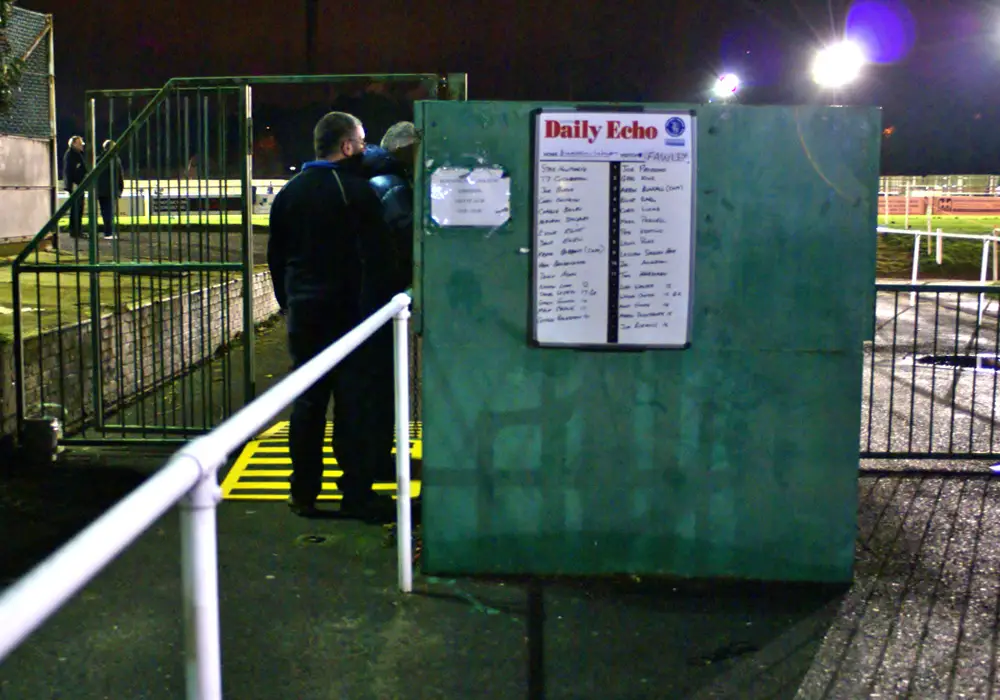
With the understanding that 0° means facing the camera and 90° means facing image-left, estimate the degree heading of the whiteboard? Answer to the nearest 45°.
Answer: approximately 0°

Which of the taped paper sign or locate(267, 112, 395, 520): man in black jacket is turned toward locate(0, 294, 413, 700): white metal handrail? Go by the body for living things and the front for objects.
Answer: the taped paper sign

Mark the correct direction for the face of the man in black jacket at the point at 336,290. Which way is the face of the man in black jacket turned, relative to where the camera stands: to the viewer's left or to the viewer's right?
to the viewer's right

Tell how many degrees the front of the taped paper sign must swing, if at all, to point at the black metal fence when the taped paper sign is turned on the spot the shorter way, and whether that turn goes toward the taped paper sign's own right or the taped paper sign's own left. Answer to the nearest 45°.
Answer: approximately 135° to the taped paper sign's own left

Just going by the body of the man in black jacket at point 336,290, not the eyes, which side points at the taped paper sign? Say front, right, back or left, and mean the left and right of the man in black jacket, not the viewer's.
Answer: right

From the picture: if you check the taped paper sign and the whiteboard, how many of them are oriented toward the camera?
2

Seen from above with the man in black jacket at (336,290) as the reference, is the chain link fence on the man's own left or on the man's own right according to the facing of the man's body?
on the man's own left

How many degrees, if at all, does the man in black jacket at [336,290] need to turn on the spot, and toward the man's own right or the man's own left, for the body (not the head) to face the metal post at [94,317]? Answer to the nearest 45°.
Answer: approximately 90° to the man's own left

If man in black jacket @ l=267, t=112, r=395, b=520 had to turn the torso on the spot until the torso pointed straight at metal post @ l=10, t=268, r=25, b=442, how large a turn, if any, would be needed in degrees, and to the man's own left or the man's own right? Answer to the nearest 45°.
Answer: approximately 90° to the man's own left

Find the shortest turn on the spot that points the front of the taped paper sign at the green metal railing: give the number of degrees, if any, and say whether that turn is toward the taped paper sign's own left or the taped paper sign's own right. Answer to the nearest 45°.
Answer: approximately 135° to the taped paper sign's own right

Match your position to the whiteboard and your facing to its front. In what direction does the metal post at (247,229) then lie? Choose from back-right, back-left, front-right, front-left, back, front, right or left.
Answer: back-right

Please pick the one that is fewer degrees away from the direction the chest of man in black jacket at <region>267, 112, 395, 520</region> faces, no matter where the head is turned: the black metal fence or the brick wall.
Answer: the black metal fence

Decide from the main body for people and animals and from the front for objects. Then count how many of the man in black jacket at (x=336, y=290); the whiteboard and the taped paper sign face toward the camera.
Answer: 2

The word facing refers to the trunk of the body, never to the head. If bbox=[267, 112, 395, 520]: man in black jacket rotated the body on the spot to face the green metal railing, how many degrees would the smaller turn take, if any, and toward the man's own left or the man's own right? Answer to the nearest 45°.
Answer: approximately 90° to the man's own left

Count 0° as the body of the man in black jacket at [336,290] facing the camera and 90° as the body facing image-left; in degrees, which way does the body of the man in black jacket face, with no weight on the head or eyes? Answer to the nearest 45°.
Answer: approximately 225°

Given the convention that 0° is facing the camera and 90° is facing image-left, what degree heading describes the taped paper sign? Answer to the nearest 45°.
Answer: approximately 0°
